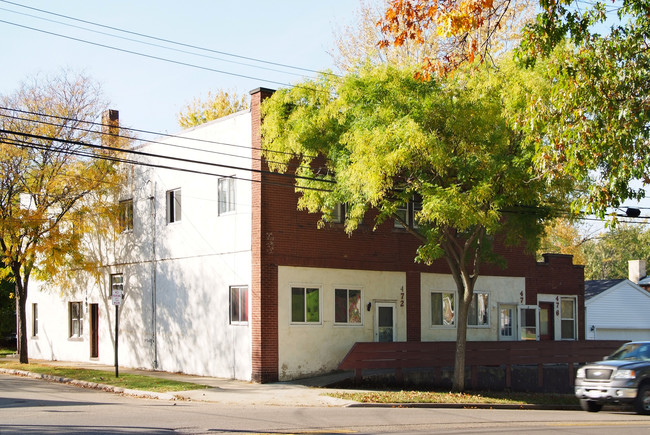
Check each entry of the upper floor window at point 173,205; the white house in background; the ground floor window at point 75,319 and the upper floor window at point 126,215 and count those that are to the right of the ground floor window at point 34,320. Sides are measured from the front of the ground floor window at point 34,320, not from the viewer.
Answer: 0

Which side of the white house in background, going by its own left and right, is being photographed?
front

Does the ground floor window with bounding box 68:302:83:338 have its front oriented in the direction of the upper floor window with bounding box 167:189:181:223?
no

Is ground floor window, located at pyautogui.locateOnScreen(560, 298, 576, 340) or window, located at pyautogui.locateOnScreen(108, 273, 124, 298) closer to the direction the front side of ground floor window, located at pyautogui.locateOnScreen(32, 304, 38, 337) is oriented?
the window

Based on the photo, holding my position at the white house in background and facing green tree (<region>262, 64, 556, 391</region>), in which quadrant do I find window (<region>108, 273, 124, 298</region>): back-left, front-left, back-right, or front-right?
front-right

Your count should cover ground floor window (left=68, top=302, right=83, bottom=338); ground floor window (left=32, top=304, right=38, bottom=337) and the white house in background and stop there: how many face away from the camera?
0

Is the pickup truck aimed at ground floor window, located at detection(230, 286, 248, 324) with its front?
no

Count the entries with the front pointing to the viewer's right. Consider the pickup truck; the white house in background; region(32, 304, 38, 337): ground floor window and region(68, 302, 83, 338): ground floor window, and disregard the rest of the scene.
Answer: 0

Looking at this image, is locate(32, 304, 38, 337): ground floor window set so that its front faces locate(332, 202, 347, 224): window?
no

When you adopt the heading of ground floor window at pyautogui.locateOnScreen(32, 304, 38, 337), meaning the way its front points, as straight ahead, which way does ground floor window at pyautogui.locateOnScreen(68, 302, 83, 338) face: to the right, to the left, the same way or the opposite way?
the same way

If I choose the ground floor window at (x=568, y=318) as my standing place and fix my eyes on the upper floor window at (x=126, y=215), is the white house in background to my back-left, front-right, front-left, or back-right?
back-right

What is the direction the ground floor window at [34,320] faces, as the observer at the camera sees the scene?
facing the viewer and to the left of the viewer

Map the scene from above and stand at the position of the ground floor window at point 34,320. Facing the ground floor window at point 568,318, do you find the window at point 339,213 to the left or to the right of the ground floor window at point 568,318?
right

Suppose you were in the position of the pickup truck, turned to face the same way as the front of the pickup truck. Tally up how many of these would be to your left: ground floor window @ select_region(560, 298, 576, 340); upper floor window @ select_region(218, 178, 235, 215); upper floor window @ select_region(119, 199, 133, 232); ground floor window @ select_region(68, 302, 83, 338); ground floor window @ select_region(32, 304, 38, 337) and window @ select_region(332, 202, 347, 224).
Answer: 0

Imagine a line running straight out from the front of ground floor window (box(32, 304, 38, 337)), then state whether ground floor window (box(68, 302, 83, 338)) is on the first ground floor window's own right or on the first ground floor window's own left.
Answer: on the first ground floor window's own left
